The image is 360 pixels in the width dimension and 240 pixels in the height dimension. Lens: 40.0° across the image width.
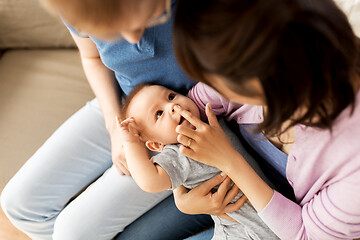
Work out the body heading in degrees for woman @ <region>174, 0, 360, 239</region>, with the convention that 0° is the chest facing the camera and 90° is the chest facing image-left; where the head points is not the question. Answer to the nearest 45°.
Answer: approximately 90°

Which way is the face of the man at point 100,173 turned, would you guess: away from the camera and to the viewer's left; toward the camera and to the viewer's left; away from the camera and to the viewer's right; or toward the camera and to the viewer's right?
toward the camera and to the viewer's right
